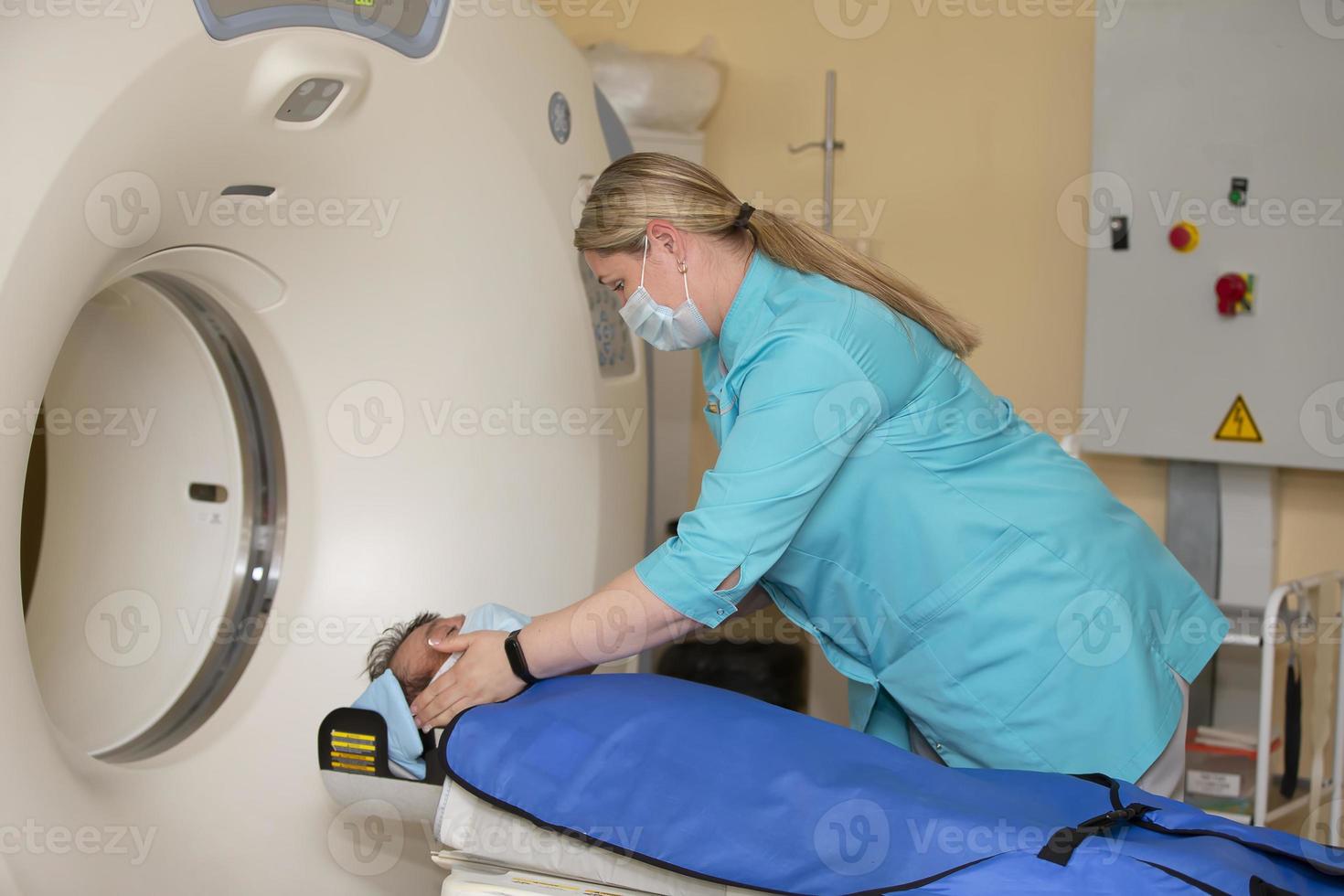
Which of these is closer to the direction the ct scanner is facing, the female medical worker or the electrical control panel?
the female medical worker

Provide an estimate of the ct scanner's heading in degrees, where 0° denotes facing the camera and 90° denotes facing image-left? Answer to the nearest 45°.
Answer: approximately 315°

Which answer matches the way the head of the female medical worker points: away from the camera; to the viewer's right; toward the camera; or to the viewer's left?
to the viewer's left

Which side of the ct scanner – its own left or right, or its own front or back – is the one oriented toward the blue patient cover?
front

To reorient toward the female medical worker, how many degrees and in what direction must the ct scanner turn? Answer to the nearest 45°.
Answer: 0° — it already faces them
